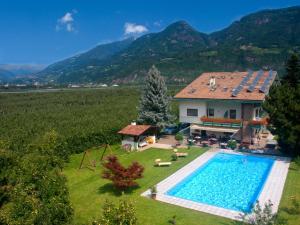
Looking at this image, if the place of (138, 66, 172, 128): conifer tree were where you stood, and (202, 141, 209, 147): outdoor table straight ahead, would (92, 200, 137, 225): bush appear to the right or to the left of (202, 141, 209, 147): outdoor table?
right

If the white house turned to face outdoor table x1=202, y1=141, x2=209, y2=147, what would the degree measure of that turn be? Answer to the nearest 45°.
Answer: approximately 45° to its right

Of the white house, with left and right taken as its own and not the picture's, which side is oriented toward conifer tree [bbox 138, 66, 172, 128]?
right

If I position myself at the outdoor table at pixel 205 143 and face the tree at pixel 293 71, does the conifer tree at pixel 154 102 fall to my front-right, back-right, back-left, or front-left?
back-left

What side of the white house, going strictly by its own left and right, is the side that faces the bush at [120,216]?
front

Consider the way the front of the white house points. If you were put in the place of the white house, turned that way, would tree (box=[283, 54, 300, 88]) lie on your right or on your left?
on your left

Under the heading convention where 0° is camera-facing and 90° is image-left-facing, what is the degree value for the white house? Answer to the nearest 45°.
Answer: approximately 0°

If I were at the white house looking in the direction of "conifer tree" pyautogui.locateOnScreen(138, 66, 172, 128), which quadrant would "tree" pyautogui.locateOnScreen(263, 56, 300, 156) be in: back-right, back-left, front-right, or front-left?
back-left

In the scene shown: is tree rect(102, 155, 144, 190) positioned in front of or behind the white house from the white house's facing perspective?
in front
